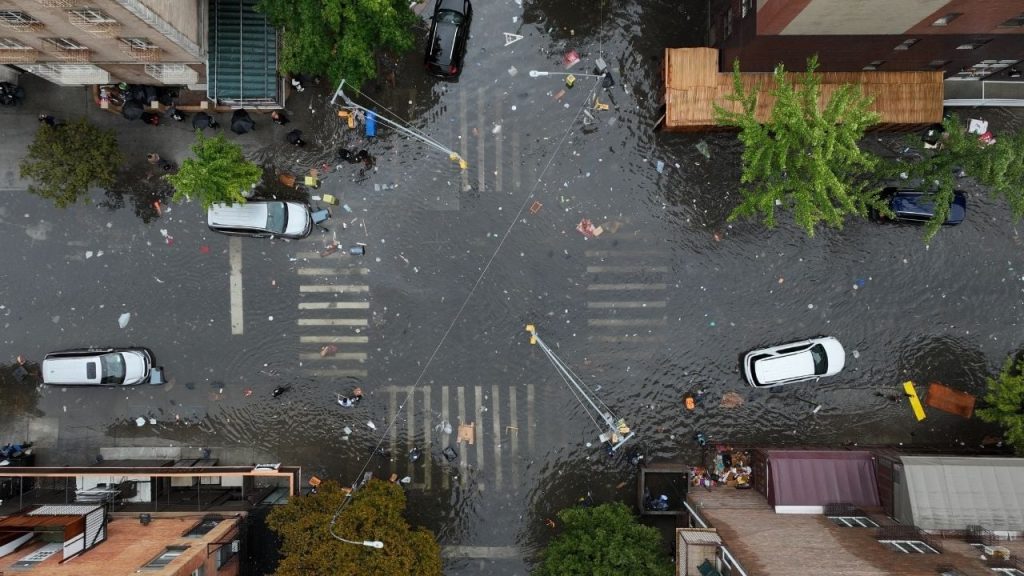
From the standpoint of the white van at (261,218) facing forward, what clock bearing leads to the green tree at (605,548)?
The green tree is roughly at 1 o'clock from the white van.

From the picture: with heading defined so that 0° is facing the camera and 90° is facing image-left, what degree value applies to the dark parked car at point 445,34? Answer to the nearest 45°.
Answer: approximately 180°

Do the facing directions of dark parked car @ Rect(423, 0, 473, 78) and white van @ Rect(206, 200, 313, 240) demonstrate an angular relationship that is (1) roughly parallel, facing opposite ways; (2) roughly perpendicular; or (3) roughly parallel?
roughly perpendicular

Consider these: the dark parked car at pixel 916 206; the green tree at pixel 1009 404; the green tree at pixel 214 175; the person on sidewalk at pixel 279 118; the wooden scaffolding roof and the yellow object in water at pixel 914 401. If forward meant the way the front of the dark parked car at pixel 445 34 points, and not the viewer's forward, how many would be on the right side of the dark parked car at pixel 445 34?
4

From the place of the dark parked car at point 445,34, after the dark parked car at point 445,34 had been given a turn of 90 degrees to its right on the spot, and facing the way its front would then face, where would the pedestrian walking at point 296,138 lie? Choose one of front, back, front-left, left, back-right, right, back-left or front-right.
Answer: back

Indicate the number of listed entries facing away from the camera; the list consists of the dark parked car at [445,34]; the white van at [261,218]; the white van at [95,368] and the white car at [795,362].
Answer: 1

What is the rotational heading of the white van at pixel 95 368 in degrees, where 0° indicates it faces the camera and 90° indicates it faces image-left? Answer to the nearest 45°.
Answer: approximately 270°

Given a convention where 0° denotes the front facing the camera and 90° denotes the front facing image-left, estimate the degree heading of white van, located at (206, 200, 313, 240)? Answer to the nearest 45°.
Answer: approximately 270°

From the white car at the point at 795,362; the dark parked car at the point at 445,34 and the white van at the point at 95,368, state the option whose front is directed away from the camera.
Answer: the dark parked car

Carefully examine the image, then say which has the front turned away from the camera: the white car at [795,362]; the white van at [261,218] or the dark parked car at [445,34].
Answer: the dark parked car
